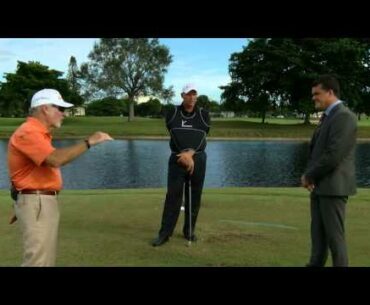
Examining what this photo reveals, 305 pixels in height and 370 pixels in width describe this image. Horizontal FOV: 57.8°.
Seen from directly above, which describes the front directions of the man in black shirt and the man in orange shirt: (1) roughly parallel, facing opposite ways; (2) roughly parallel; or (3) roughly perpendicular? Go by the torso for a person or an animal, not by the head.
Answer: roughly perpendicular

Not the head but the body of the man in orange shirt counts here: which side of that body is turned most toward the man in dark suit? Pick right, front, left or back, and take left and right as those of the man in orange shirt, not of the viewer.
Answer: front

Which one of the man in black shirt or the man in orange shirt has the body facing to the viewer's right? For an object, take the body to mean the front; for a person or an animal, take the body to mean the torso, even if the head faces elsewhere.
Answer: the man in orange shirt

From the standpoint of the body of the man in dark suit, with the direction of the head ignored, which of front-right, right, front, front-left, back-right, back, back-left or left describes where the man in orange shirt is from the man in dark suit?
front-left

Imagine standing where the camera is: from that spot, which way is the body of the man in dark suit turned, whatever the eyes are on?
to the viewer's left

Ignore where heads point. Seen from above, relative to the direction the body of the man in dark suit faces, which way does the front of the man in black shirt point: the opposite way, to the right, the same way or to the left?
to the left

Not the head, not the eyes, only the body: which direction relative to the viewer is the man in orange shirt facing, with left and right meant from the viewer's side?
facing to the right of the viewer

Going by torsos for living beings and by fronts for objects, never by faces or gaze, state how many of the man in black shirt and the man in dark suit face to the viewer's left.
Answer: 1

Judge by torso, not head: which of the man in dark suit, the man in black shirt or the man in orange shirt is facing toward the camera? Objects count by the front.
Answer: the man in black shirt

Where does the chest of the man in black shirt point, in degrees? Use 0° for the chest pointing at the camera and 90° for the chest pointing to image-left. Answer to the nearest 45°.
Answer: approximately 0°

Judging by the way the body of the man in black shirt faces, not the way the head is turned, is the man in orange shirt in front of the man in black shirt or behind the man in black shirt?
in front

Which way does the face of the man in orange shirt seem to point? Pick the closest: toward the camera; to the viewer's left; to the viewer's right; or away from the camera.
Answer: to the viewer's right

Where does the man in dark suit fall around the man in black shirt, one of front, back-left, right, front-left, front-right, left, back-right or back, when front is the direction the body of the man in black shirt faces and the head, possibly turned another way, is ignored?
front-left
